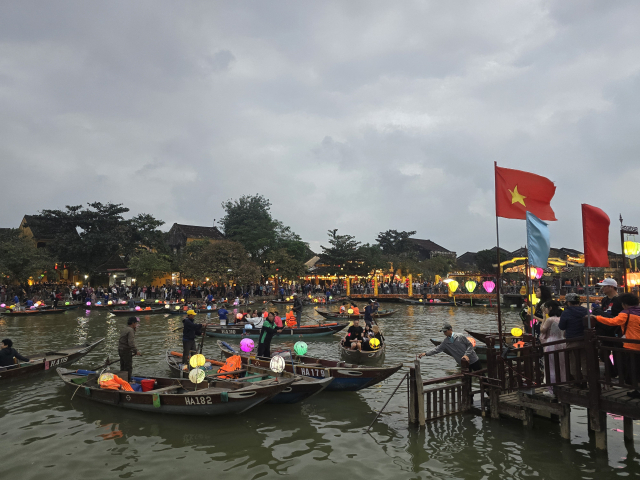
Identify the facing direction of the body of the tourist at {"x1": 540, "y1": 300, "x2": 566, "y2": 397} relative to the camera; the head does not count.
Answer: to the viewer's left

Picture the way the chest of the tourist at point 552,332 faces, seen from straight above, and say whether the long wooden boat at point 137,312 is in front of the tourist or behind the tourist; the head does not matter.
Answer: in front

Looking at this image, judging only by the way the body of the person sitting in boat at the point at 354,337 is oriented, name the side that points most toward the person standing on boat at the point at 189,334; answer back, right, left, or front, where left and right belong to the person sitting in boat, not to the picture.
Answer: right

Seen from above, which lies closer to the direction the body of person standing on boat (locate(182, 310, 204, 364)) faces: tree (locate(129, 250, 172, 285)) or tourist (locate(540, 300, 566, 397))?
the tourist

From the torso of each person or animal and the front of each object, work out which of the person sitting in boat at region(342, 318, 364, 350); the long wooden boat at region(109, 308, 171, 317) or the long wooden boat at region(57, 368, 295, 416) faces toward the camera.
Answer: the person sitting in boat

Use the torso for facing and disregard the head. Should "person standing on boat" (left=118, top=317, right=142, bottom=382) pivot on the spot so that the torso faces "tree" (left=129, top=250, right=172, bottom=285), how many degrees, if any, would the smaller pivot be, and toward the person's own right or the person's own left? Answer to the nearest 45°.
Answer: approximately 90° to the person's own left

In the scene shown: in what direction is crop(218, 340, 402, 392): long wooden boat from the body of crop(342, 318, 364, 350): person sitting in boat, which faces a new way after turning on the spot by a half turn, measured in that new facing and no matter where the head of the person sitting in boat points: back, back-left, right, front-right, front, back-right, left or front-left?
back

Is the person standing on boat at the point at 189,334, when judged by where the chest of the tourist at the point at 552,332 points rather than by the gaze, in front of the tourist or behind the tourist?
in front

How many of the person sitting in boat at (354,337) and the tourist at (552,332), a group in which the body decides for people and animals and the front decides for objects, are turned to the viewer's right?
0
